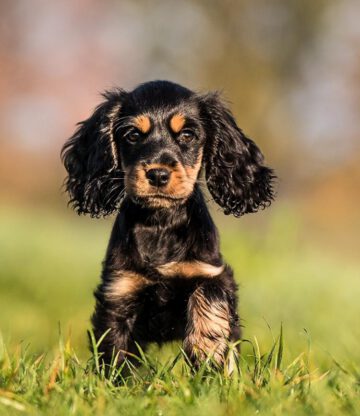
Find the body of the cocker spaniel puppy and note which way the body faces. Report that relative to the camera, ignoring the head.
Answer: toward the camera
